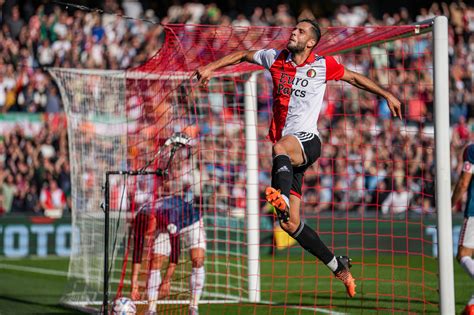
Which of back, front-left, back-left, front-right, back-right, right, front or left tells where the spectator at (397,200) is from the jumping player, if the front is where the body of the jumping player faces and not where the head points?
back-right

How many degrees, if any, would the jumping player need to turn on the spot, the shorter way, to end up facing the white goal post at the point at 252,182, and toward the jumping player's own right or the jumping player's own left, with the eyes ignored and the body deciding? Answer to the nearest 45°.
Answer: approximately 135° to the jumping player's own right

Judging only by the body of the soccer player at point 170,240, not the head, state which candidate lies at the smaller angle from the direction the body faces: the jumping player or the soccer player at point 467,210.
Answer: the jumping player

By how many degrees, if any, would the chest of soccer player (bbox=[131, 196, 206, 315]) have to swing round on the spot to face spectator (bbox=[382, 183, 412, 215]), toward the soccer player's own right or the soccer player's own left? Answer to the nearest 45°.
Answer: approximately 180°

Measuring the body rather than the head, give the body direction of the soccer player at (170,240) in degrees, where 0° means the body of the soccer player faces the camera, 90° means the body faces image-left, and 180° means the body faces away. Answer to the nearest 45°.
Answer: approximately 45°

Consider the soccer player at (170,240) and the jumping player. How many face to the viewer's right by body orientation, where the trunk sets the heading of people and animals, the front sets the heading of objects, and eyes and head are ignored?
0
